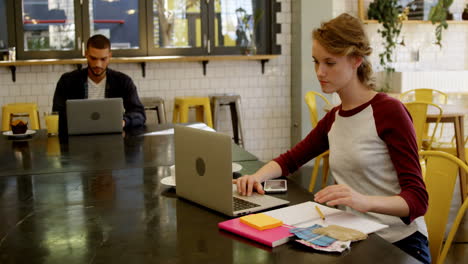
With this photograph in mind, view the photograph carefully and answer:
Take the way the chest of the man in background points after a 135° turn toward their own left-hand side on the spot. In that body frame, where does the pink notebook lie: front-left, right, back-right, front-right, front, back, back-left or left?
back-right

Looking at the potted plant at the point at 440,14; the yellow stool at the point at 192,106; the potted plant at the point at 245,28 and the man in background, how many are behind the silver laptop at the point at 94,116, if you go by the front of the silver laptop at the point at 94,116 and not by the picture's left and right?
0

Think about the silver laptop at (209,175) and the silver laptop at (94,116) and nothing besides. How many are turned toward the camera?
0

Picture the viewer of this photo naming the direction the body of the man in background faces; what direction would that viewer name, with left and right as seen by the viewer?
facing the viewer

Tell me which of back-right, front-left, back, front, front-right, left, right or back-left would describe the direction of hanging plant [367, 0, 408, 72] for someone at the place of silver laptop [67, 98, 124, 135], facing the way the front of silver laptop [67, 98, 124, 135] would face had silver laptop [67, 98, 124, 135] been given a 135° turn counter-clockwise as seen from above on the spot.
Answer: back

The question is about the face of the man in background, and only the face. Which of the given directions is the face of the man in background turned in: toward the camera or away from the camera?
toward the camera

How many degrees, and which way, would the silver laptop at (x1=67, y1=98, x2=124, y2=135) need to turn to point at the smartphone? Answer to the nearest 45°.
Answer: approximately 180°

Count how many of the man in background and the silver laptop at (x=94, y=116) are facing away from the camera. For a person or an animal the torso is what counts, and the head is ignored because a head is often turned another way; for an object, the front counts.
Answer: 1

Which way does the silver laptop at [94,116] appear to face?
away from the camera

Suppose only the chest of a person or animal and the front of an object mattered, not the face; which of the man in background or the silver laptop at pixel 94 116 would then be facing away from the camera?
the silver laptop

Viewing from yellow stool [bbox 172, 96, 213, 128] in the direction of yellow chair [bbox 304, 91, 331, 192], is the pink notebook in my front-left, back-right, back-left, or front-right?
front-right

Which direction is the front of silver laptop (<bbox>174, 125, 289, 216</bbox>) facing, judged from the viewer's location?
facing away from the viewer and to the right of the viewer

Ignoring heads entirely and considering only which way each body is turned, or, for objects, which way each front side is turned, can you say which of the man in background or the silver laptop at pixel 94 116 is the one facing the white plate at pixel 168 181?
the man in background

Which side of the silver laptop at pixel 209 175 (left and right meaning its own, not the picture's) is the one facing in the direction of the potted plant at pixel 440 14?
front

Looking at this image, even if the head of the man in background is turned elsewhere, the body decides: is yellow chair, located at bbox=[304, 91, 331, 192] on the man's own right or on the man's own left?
on the man's own left

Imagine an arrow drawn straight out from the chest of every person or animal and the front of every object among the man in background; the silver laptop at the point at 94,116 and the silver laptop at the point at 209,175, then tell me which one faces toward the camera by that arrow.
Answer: the man in background

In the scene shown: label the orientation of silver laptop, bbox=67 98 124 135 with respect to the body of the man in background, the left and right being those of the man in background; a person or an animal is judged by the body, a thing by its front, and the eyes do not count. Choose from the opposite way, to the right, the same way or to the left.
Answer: the opposite way
